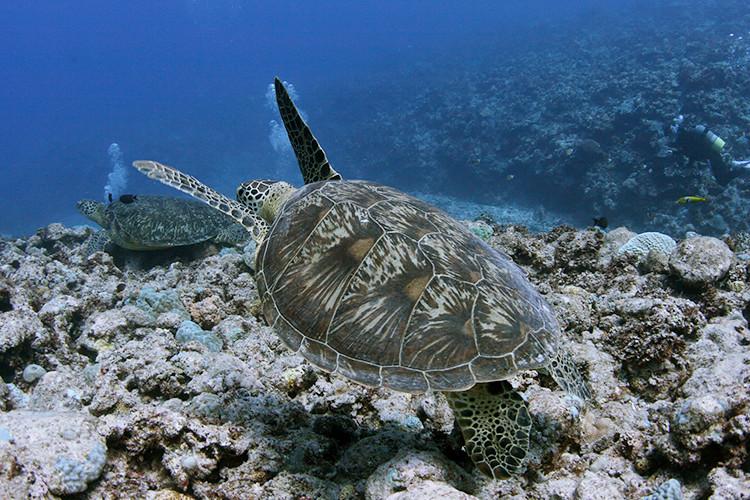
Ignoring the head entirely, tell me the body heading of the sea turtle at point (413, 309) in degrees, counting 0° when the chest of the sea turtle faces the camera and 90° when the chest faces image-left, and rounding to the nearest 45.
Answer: approximately 135°

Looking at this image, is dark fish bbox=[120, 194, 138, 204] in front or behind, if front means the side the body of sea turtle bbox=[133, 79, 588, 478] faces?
in front

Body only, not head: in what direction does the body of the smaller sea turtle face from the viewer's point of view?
to the viewer's left

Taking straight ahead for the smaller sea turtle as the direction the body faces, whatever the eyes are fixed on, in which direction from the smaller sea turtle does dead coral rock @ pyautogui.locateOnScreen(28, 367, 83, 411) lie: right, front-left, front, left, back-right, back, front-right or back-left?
left

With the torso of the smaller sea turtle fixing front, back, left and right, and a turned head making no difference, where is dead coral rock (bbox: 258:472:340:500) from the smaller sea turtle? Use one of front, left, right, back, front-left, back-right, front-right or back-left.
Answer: left
